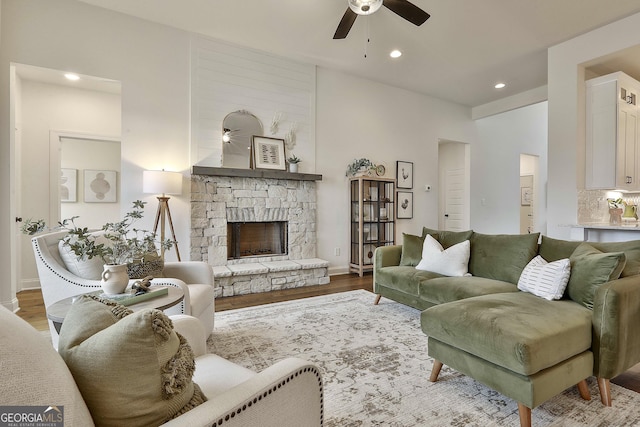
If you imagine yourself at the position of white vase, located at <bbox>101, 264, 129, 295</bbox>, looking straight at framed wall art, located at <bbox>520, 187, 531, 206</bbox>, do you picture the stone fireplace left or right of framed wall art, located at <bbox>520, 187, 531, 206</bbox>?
left

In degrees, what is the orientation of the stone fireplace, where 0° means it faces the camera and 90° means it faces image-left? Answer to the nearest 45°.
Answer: approximately 315°

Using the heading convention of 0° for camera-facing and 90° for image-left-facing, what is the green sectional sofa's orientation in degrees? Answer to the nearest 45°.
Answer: approximately 45°

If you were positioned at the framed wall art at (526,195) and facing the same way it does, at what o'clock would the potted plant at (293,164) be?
The potted plant is roughly at 1 o'clock from the framed wall art.

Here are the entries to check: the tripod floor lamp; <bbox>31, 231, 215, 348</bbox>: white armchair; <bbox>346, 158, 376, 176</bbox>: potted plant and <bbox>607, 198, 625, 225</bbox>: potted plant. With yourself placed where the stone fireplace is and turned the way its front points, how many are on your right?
2

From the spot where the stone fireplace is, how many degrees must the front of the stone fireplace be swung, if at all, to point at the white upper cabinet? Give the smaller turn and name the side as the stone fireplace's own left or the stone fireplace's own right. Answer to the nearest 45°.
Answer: approximately 45° to the stone fireplace's own left

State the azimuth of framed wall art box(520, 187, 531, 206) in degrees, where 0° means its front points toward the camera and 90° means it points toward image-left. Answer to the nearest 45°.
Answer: approximately 0°

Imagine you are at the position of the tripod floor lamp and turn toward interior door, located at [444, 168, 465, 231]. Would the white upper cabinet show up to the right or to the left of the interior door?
right
